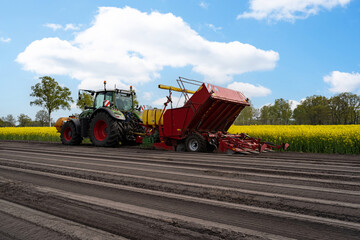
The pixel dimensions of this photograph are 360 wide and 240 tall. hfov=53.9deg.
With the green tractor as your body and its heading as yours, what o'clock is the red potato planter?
The red potato planter is roughly at 6 o'clock from the green tractor.

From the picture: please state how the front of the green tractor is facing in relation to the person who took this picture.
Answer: facing away from the viewer and to the left of the viewer
